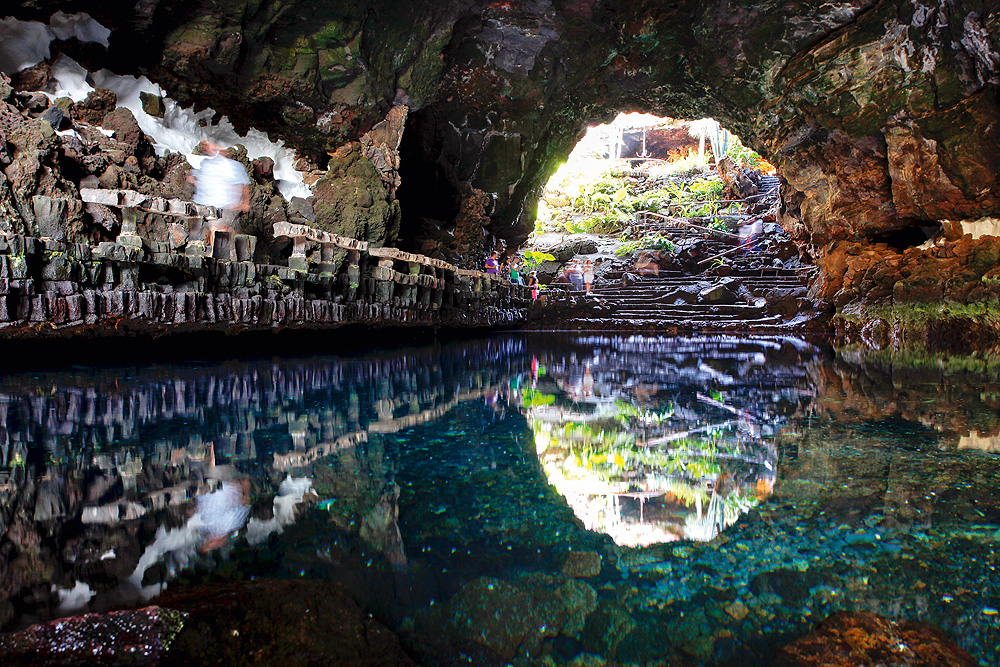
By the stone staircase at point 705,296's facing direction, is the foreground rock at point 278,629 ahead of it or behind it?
ahead

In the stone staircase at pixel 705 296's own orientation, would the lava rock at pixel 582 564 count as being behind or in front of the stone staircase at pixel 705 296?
in front

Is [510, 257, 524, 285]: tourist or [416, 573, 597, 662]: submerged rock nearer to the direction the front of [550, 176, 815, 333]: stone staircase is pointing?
the submerged rock

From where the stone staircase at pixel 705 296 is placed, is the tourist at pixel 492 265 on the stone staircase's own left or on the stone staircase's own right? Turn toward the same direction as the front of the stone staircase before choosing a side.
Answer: on the stone staircase's own right

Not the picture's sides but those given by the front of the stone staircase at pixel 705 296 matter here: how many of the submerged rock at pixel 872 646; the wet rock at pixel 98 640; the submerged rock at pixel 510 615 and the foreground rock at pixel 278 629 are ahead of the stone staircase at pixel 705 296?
4

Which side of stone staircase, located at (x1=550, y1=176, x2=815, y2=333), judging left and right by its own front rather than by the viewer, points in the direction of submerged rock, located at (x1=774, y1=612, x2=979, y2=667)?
front

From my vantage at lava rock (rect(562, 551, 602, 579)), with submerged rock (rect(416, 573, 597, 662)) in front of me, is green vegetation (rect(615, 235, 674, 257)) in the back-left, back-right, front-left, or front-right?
back-right

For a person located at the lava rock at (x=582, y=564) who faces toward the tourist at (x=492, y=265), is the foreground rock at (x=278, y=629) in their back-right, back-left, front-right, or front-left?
back-left

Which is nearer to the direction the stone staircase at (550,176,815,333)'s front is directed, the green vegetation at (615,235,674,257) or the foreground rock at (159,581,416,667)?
the foreground rock

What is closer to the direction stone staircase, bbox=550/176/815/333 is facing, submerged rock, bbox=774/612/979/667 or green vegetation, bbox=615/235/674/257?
the submerged rock

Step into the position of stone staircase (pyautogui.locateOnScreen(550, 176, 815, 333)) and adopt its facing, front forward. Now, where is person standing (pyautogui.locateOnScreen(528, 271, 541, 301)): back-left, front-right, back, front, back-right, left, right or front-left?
right

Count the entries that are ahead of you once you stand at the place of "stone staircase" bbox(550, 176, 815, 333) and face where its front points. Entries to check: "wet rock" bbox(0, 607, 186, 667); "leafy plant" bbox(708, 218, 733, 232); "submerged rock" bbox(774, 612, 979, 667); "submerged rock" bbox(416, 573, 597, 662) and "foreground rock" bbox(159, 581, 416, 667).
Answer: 4

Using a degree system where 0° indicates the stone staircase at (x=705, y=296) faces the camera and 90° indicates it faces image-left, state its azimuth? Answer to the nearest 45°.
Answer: approximately 0°

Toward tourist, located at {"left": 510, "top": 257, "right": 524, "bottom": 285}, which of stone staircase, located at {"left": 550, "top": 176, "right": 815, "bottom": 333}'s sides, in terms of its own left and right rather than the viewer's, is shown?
right
